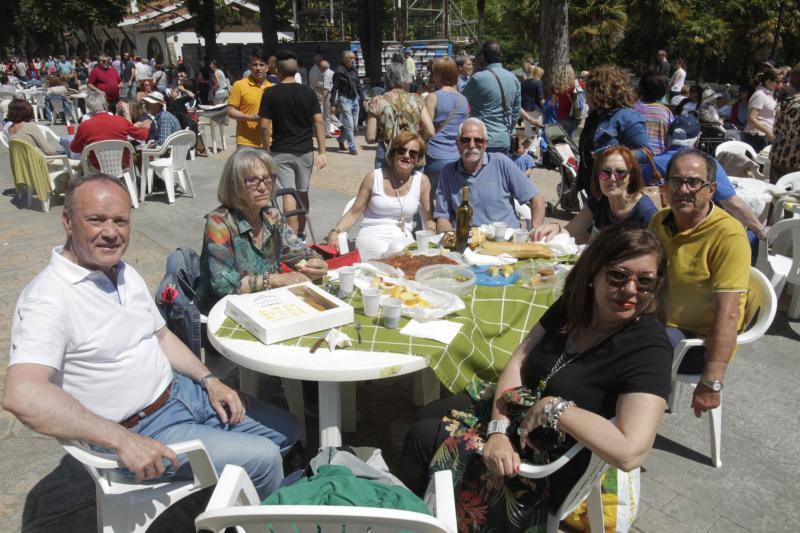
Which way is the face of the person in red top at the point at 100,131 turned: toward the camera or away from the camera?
away from the camera

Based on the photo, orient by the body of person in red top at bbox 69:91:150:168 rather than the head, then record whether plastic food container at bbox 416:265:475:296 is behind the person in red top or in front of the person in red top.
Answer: behind

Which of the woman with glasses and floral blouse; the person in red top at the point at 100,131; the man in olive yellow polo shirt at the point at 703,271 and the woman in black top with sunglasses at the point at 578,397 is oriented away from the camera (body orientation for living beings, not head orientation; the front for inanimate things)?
the person in red top

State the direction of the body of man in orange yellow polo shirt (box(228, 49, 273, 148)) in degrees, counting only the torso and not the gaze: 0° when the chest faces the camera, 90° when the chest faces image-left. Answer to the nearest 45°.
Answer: approximately 315°

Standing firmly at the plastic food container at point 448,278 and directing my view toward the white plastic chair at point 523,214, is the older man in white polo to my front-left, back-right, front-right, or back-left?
back-left

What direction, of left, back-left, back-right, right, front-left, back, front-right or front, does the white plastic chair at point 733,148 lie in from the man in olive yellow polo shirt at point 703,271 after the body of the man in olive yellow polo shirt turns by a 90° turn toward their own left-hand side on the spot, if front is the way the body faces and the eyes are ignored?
back-left

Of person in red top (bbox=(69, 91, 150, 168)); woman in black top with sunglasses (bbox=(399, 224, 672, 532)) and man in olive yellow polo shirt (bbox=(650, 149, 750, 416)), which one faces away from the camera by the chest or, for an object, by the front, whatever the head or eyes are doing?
the person in red top

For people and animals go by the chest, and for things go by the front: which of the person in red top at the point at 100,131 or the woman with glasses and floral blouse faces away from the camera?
the person in red top

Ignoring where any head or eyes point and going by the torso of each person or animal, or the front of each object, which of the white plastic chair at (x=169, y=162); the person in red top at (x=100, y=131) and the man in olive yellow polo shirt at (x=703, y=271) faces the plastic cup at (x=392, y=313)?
the man in olive yellow polo shirt

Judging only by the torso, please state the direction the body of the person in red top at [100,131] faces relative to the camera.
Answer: away from the camera

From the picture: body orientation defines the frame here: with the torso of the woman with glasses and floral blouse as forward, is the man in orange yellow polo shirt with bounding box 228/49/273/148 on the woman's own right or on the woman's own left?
on the woman's own left
